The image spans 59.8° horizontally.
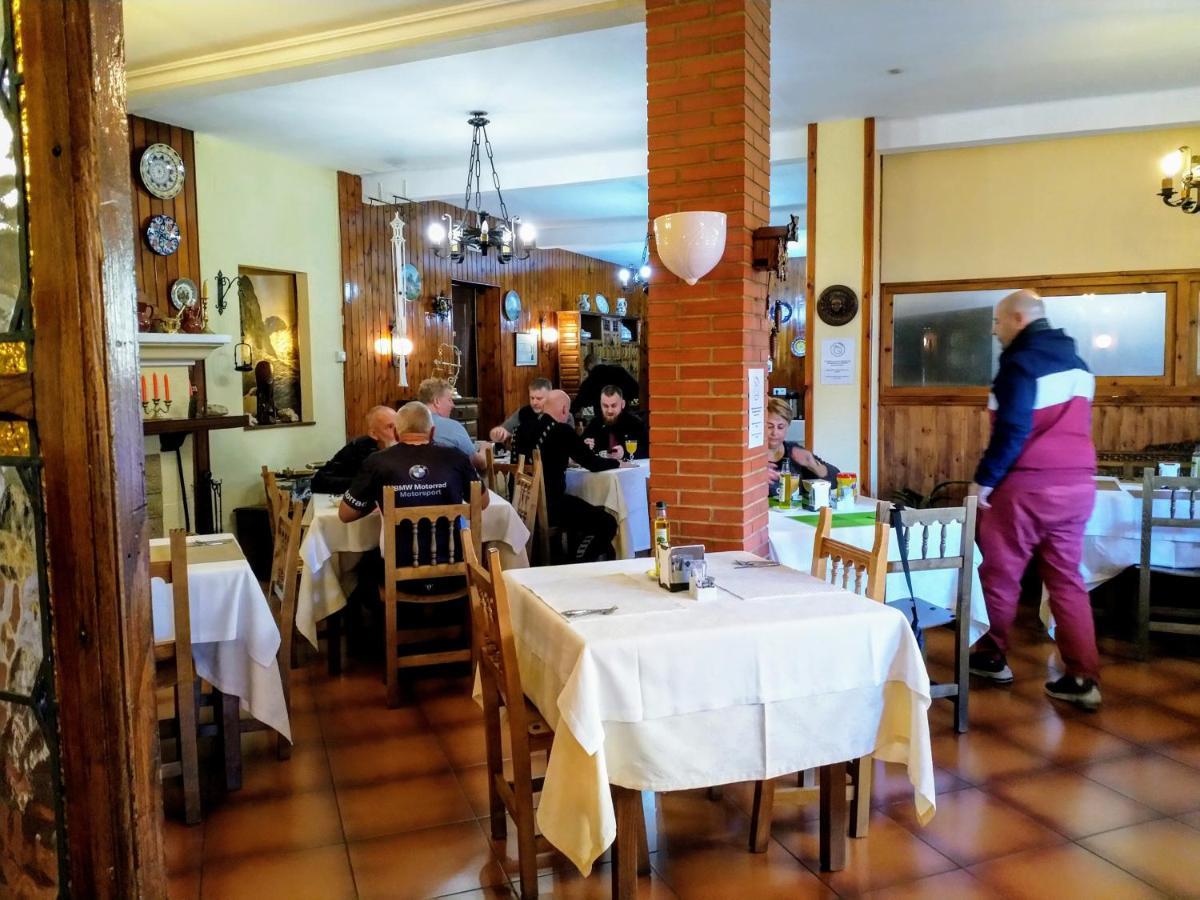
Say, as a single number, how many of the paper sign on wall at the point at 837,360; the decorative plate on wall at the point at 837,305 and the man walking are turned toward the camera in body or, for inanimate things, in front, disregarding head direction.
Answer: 2

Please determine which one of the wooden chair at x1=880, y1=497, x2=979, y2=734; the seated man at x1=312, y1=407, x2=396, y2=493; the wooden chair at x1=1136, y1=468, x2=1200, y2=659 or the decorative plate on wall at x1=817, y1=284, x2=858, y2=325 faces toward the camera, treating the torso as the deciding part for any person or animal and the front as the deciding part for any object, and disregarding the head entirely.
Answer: the decorative plate on wall

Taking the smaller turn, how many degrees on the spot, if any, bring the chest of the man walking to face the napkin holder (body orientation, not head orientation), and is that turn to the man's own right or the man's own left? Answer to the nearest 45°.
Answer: approximately 90° to the man's own left

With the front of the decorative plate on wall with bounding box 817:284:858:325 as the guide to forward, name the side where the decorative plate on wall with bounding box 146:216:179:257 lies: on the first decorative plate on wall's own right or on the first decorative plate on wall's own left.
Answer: on the first decorative plate on wall's own right

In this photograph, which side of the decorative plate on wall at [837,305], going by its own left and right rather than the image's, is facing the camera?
front

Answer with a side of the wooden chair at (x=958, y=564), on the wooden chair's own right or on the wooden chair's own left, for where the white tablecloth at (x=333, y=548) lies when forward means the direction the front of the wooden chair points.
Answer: on the wooden chair's own left

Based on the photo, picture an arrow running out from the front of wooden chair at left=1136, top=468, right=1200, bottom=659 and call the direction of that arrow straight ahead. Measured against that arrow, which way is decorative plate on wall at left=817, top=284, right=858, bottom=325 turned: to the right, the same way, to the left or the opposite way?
the opposite way

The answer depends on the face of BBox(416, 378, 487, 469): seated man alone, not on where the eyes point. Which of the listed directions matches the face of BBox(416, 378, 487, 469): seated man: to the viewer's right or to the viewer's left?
to the viewer's right

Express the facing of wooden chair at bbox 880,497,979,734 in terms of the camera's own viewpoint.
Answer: facing away from the viewer

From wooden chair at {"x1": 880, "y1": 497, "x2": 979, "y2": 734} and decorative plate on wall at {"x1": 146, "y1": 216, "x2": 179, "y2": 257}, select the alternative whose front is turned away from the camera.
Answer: the wooden chair

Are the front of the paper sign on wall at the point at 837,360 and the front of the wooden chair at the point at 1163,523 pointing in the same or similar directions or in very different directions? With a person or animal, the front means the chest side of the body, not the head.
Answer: very different directions

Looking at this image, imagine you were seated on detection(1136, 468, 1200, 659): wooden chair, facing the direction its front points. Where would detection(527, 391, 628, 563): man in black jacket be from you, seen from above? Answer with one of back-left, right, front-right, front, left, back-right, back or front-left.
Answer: left

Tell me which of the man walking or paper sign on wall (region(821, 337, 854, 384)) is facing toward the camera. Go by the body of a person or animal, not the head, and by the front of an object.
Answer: the paper sign on wall

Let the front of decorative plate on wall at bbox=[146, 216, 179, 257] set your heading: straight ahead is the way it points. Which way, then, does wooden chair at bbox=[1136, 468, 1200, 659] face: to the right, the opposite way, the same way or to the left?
to the left

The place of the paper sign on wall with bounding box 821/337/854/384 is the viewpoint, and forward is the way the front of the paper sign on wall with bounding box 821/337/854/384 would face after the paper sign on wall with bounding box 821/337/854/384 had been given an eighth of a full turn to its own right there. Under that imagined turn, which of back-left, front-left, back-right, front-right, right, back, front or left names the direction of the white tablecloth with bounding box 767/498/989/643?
front-left

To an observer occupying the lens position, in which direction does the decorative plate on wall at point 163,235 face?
facing the viewer and to the right of the viewer

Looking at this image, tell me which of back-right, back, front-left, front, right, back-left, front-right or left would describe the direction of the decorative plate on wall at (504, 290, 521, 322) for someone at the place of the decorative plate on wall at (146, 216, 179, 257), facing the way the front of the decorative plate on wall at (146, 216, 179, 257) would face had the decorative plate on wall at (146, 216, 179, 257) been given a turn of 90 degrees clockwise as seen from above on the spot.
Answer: back
